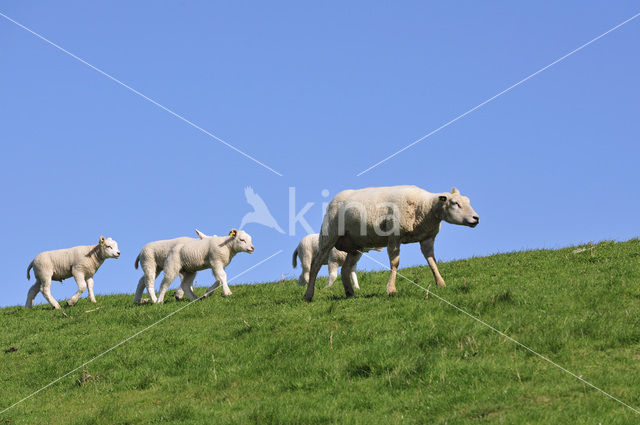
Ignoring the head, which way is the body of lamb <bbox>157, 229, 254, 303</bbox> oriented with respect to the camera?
to the viewer's right

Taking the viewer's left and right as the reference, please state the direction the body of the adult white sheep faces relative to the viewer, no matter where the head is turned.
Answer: facing to the right of the viewer

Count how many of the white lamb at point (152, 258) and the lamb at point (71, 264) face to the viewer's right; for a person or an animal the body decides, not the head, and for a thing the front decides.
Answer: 2

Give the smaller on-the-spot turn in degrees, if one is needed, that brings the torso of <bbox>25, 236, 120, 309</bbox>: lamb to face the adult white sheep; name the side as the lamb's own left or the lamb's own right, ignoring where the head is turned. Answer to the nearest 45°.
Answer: approximately 45° to the lamb's own right

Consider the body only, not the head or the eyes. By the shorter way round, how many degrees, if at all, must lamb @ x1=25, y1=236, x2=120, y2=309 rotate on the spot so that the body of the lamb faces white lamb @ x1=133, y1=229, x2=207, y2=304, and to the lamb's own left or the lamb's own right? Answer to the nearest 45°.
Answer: approximately 45° to the lamb's own right

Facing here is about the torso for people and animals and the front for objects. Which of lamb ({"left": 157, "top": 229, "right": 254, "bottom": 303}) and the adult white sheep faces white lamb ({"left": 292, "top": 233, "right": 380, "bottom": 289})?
the lamb

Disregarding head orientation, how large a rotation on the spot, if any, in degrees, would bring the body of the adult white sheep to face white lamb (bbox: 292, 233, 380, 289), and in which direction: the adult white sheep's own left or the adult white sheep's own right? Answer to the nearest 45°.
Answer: approximately 135° to the adult white sheep's own left

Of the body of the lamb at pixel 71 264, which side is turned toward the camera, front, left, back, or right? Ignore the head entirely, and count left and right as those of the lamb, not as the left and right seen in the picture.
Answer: right

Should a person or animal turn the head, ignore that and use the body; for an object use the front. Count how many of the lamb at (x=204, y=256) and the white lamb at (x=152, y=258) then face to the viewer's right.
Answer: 2

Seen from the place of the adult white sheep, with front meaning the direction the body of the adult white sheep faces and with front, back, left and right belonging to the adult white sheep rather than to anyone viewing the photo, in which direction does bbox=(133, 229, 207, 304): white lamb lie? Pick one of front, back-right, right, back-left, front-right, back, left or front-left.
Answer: back-left

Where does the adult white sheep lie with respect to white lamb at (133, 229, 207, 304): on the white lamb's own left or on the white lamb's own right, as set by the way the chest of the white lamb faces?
on the white lamb's own right

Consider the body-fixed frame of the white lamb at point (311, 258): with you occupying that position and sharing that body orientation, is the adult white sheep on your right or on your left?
on your right
